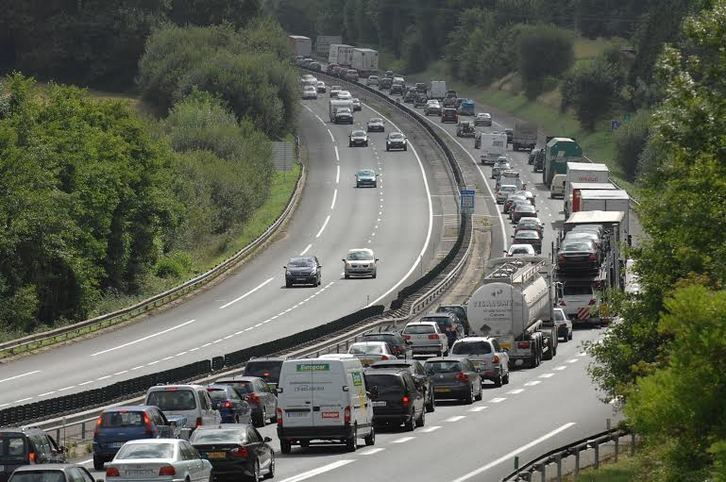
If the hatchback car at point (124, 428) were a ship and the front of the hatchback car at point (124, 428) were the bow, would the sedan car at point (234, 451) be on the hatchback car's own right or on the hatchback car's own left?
on the hatchback car's own right

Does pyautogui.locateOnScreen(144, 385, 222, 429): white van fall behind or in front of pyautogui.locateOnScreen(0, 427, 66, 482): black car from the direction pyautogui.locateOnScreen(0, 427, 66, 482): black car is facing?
in front

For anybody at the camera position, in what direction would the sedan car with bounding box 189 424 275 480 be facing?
facing away from the viewer and to the right of the viewer

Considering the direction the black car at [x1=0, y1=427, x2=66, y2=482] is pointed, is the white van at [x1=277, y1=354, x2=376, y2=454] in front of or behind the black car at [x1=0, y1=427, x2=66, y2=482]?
in front

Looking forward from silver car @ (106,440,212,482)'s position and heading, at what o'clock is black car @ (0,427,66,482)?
The black car is roughly at 9 o'clock from the silver car.

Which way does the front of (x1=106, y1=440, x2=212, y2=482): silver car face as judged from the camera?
facing away from the viewer and to the right of the viewer

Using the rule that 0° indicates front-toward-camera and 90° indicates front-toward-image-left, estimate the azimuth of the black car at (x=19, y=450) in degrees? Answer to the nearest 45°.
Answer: approximately 225°

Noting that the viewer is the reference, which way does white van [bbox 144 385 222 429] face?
facing away from the viewer and to the right of the viewer

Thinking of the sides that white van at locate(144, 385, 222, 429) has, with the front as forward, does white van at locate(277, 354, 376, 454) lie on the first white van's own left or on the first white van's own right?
on the first white van's own right

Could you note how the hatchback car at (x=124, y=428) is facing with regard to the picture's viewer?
facing away from the viewer and to the right of the viewer
